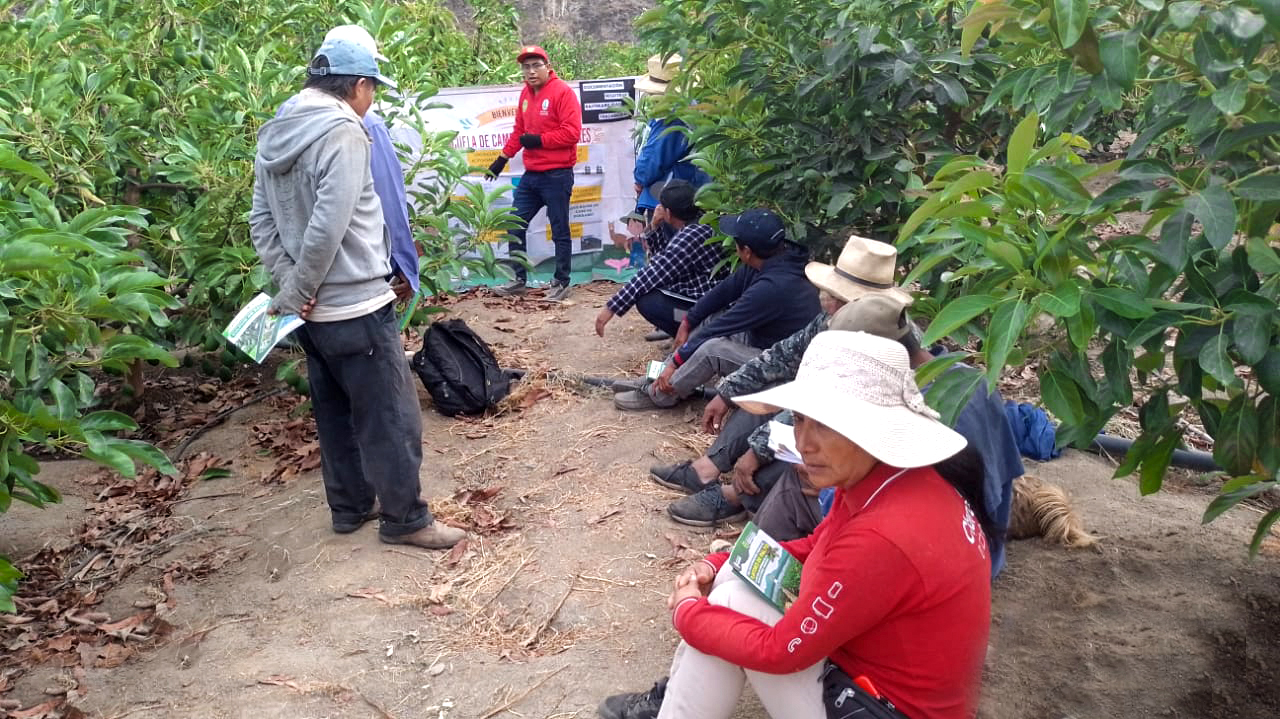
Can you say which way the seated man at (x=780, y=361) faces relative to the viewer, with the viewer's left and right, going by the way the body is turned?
facing to the left of the viewer

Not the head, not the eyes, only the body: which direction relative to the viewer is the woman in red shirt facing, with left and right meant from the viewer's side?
facing to the left of the viewer

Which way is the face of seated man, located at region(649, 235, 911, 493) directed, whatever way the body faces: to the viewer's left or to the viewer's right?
to the viewer's left

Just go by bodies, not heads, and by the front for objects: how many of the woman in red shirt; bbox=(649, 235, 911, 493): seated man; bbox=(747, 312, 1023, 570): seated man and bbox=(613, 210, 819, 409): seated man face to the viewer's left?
4

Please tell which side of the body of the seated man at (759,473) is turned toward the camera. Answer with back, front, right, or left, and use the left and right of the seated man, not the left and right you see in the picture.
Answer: left

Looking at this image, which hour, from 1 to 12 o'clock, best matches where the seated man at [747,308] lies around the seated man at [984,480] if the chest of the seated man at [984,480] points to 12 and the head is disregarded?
the seated man at [747,308] is roughly at 2 o'clock from the seated man at [984,480].

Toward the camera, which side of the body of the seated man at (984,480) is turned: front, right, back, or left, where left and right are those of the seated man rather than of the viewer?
left

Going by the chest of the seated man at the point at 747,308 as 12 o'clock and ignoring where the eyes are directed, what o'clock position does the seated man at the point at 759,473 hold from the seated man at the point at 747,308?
the seated man at the point at 759,473 is roughly at 9 o'clock from the seated man at the point at 747,308.

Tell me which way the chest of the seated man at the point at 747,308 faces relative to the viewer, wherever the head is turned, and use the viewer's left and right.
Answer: facing to the left of the viewer

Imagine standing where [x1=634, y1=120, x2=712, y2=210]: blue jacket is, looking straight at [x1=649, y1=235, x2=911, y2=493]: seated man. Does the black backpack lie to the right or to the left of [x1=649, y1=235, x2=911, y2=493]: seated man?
right
